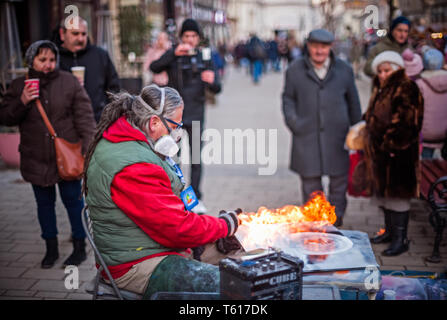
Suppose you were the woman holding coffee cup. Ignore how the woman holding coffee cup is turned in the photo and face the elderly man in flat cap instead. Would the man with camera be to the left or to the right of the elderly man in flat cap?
left

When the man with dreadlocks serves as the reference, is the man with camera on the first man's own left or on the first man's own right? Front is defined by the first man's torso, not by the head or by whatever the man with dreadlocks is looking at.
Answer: on the first man's own left

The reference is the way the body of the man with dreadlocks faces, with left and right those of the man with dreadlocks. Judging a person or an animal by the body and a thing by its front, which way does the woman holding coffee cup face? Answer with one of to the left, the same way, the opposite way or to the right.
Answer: to the right

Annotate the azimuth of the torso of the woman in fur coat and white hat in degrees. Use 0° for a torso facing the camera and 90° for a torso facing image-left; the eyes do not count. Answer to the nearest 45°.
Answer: approximately 45°

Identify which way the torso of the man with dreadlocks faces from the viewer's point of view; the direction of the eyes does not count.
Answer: to the viewer's right

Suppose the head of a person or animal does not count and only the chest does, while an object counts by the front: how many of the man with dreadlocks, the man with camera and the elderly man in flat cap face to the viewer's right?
1

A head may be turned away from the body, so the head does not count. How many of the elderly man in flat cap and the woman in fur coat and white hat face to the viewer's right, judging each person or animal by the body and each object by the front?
0

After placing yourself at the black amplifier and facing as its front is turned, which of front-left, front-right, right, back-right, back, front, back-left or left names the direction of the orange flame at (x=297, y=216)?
back-left
